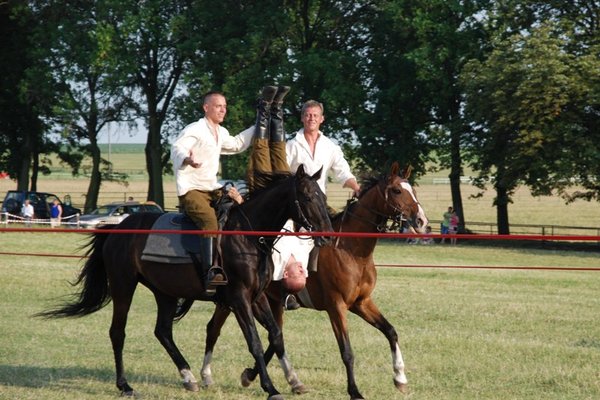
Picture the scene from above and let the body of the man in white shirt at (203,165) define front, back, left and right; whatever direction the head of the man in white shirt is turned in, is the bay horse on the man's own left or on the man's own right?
on the man's own left

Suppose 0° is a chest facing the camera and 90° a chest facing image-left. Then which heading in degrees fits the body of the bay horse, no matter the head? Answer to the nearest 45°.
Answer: approximately 315°

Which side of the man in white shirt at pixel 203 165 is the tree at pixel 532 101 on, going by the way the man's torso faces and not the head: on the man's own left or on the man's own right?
on the man's own left

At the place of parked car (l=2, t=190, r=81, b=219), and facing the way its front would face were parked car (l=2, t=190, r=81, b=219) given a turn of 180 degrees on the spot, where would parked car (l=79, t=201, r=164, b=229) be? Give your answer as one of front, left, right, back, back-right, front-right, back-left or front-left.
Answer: back-left

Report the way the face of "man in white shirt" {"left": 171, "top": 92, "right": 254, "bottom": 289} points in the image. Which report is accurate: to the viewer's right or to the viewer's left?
to the viewer's right

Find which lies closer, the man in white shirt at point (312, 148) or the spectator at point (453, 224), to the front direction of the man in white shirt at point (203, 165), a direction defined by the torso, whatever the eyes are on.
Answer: the man in white shirt

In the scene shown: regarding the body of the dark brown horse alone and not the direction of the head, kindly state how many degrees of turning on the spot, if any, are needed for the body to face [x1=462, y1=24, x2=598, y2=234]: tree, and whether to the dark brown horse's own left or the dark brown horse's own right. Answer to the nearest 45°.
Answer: approximately 90° to the dark brown horse's own left

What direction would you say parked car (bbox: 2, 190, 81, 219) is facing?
to the viewer's right

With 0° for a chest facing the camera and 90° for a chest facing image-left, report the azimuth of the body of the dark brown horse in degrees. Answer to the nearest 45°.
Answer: approximately 315°

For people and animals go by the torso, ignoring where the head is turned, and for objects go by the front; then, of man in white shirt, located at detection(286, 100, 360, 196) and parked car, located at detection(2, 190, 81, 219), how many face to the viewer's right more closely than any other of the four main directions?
1
